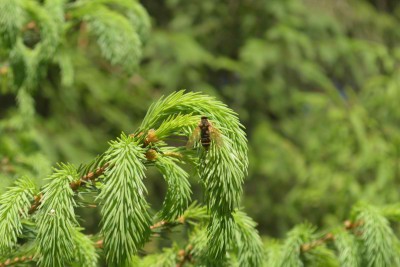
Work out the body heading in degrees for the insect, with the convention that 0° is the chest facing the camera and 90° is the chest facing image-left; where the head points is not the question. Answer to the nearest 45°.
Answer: approximately 180°

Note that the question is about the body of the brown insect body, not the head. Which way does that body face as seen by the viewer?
away from the camera
